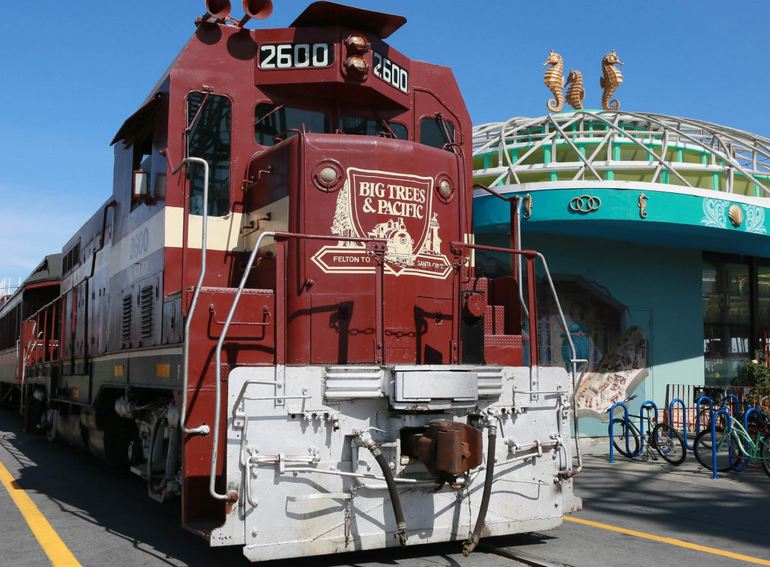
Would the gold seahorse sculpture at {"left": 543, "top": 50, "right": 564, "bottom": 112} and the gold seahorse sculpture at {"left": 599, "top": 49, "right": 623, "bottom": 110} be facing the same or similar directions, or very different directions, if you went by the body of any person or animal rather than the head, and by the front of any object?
very different directions

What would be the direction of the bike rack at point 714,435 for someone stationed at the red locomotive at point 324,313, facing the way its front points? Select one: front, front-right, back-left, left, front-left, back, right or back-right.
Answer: left

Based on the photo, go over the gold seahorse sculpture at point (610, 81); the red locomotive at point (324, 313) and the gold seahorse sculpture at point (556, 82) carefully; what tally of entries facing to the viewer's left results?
1

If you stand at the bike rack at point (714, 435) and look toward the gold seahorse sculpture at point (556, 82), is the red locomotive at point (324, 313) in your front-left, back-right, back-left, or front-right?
back-left

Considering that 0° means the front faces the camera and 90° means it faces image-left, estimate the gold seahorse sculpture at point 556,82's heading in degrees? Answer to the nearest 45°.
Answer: approximately 90°

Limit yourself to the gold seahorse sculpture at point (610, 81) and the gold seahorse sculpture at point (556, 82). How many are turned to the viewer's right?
1

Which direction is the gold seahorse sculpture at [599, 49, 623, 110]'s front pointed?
to the viewer's right
